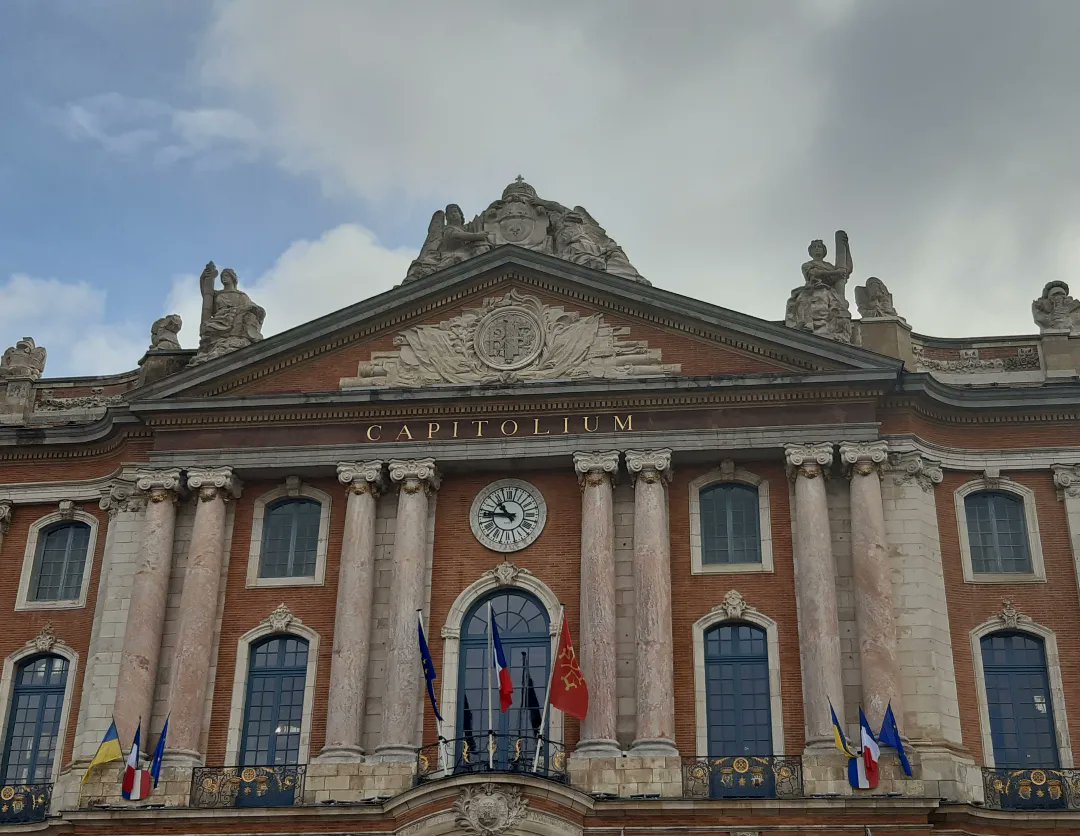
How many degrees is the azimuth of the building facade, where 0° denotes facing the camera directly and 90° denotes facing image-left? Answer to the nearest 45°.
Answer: approximately 0°
